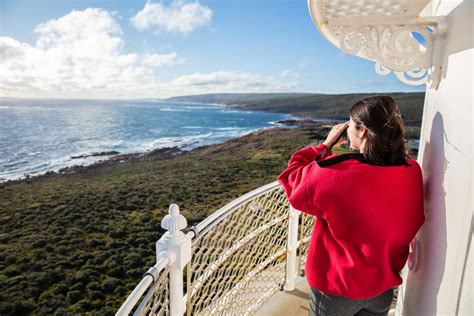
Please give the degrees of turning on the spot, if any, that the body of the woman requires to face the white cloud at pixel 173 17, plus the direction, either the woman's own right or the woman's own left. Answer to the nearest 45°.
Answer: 0° — they already face it

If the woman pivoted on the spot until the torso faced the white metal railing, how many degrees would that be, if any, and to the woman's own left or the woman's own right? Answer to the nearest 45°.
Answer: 0° — they already face it

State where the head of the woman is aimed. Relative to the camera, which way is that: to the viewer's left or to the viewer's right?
to the viewer's left

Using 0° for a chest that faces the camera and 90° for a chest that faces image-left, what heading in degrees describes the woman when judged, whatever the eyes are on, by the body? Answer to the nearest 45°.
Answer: approximately 135°
